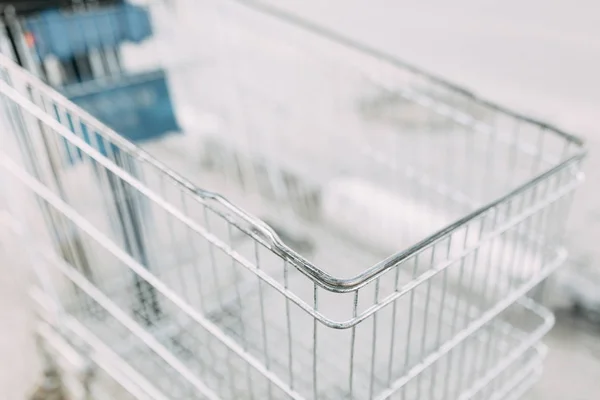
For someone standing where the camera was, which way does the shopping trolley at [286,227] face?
facing the viewer and to the right of the viewer
